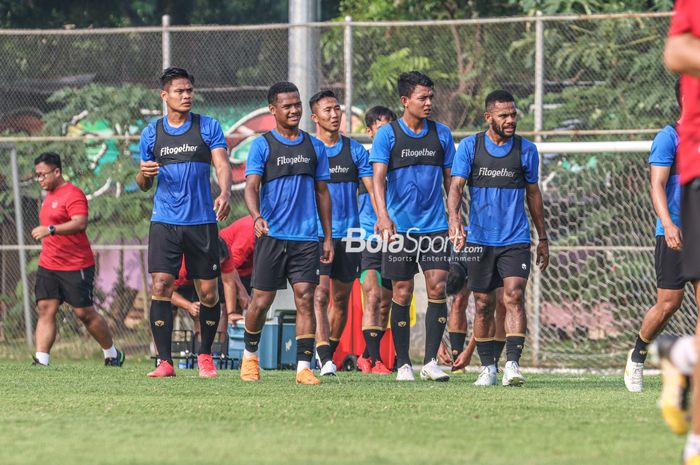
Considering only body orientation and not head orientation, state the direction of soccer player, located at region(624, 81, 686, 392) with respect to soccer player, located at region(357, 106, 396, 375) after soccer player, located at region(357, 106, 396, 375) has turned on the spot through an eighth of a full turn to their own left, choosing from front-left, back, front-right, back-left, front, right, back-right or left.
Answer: front

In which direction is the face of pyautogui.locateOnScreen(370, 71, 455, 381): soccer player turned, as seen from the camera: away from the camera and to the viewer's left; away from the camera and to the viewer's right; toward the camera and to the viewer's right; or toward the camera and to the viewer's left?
toward the camera and to the viewer's right

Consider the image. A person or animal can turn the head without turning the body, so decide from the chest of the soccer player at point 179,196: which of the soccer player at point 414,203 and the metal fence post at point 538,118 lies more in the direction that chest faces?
the soccer player

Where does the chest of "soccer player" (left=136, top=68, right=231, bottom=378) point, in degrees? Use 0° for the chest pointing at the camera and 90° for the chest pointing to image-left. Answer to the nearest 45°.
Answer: approximately 0°

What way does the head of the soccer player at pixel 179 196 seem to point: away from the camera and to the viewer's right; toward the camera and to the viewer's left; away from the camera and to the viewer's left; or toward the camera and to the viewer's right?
toward the camera and to the viewer's right

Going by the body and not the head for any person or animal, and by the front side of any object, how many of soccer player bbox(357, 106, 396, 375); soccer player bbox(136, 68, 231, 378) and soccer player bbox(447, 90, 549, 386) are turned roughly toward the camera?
3
